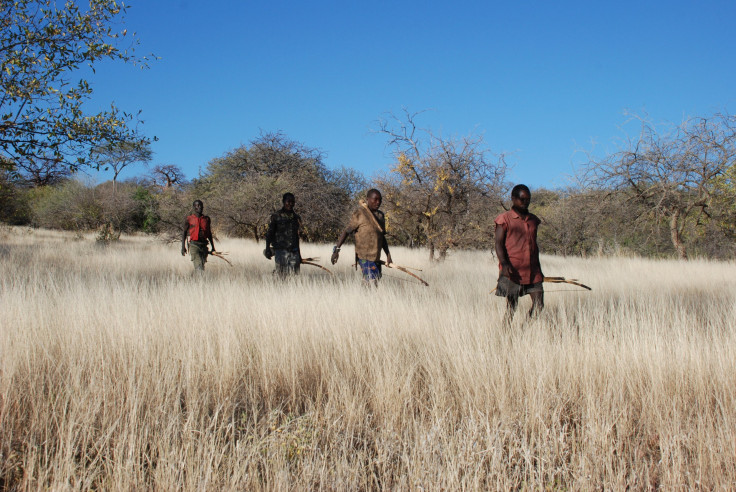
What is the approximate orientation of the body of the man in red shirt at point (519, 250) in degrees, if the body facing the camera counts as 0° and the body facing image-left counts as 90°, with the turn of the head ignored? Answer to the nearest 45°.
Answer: approximately 315°

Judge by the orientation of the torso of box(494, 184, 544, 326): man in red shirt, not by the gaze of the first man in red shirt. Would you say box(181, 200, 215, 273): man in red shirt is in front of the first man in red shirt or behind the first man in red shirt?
behind

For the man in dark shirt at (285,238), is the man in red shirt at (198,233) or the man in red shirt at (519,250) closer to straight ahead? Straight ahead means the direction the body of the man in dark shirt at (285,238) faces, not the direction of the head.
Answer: the man in red shirt at (519,250)

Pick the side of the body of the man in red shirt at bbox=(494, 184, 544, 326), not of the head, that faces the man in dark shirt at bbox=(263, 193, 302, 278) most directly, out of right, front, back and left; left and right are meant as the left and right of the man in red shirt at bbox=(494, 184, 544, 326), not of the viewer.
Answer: back

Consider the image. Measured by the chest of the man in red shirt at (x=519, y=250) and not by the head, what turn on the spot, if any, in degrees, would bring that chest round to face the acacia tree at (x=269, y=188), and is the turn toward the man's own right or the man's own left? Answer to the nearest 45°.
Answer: approximately 180°

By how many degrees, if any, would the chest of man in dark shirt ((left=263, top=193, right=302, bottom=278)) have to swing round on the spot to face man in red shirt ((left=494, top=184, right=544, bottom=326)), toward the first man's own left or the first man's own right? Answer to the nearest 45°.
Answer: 0° — they already face them

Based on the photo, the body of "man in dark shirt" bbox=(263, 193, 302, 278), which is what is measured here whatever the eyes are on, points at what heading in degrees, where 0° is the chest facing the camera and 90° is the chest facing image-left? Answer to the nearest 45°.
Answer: approximately 315°

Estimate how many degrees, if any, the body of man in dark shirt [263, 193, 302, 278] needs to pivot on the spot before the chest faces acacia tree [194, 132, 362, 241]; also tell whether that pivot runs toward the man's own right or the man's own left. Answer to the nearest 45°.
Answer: approximately 135° to the man's own left
